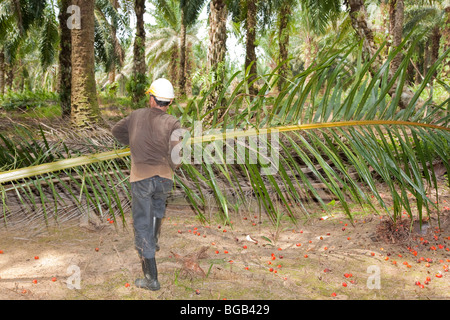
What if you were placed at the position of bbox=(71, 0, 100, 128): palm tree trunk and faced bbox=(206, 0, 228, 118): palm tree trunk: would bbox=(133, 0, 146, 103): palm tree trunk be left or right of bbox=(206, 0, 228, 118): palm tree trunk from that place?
left

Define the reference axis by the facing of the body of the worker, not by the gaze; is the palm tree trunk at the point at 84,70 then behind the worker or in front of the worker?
in front

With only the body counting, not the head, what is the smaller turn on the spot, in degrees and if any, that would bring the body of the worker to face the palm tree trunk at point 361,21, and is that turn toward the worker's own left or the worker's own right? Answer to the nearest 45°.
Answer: approximately 90° to the worker's own right

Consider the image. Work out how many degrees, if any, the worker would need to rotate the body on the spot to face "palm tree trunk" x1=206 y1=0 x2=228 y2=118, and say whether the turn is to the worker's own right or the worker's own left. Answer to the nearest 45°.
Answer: approximately 45° to the worker's own right

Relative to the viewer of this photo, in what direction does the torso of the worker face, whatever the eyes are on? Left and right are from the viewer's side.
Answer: facing away from the viewer and to the left of the viewer

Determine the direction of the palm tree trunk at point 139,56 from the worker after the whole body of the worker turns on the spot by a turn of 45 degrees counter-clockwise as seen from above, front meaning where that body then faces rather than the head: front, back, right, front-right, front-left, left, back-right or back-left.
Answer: right
